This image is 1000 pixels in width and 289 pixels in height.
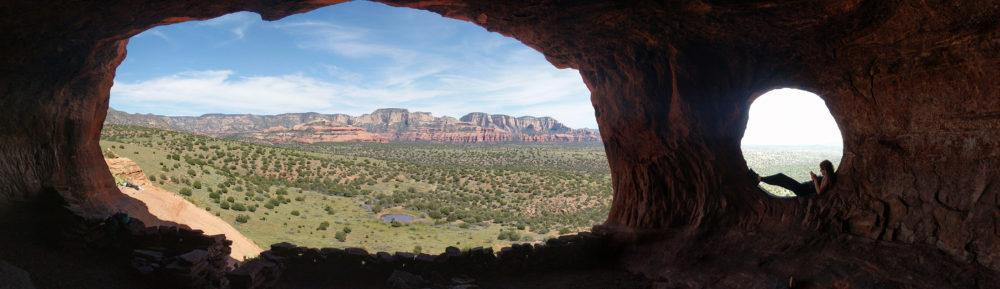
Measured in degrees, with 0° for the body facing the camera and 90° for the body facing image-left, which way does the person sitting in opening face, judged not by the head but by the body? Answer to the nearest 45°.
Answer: approximately 90°
